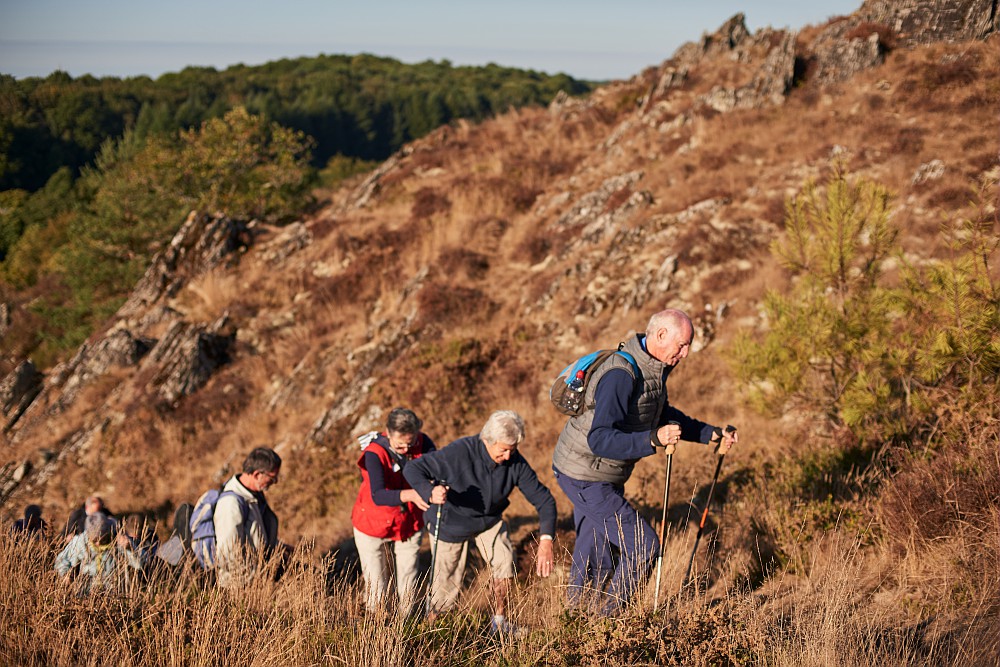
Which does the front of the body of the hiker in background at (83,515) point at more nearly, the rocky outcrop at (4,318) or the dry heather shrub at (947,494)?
the dry heather shrub

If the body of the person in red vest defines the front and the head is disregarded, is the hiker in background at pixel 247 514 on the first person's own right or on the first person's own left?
on the first person's own right

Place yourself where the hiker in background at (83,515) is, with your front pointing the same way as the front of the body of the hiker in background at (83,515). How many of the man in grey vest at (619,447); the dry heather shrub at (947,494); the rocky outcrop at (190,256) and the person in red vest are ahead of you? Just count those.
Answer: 3

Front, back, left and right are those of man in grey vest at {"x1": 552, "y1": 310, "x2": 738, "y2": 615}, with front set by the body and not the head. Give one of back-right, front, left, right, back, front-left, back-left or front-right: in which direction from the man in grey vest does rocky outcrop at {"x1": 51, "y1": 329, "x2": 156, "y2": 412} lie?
back-left

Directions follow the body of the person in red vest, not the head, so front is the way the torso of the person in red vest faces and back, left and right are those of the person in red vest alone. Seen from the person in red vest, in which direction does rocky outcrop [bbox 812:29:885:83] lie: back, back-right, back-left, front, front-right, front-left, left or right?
left

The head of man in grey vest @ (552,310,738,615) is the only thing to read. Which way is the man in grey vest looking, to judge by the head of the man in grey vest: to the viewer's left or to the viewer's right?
to the viewer's right

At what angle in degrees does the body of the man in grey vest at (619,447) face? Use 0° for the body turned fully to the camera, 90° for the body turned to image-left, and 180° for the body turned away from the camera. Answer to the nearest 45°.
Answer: approximately 270°

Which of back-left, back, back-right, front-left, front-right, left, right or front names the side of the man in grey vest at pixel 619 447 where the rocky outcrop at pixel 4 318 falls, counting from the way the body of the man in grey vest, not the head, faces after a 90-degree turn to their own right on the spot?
back-right

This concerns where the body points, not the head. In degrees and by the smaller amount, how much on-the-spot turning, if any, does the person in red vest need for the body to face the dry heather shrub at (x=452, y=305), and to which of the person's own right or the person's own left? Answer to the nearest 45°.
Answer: approximately 135° to the person's own left
